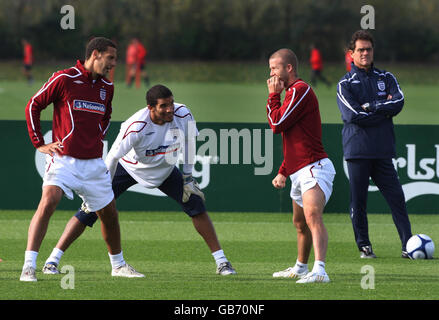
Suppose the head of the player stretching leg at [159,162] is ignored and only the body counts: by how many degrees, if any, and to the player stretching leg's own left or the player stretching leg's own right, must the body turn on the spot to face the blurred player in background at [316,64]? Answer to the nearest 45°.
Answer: approximately 180°

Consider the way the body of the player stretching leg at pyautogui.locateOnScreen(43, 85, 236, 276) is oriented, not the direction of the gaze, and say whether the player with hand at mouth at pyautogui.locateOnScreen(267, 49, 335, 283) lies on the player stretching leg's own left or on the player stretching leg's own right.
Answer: on the player stretching leg's own left

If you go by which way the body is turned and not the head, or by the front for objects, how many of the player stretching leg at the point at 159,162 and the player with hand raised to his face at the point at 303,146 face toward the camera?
1

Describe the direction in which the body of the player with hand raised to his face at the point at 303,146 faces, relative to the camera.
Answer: to the viewer's left

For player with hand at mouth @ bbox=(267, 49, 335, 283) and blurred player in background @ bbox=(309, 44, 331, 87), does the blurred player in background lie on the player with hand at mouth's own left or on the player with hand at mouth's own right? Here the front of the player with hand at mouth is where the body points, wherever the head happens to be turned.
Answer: on the player with hand at mouth's own right

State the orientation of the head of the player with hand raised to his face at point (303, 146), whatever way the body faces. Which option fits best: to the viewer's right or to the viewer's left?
to the viewer's left

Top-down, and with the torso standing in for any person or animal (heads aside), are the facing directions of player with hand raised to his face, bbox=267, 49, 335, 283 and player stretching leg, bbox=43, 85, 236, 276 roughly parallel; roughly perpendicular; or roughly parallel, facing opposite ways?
roughly perpendicular

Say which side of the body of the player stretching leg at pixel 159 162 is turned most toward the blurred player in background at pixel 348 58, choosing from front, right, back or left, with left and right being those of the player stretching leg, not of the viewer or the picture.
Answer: back

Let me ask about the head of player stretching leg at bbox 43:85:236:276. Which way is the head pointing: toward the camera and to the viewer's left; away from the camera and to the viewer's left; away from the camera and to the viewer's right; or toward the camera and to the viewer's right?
toward the camera and to the viewer's right
